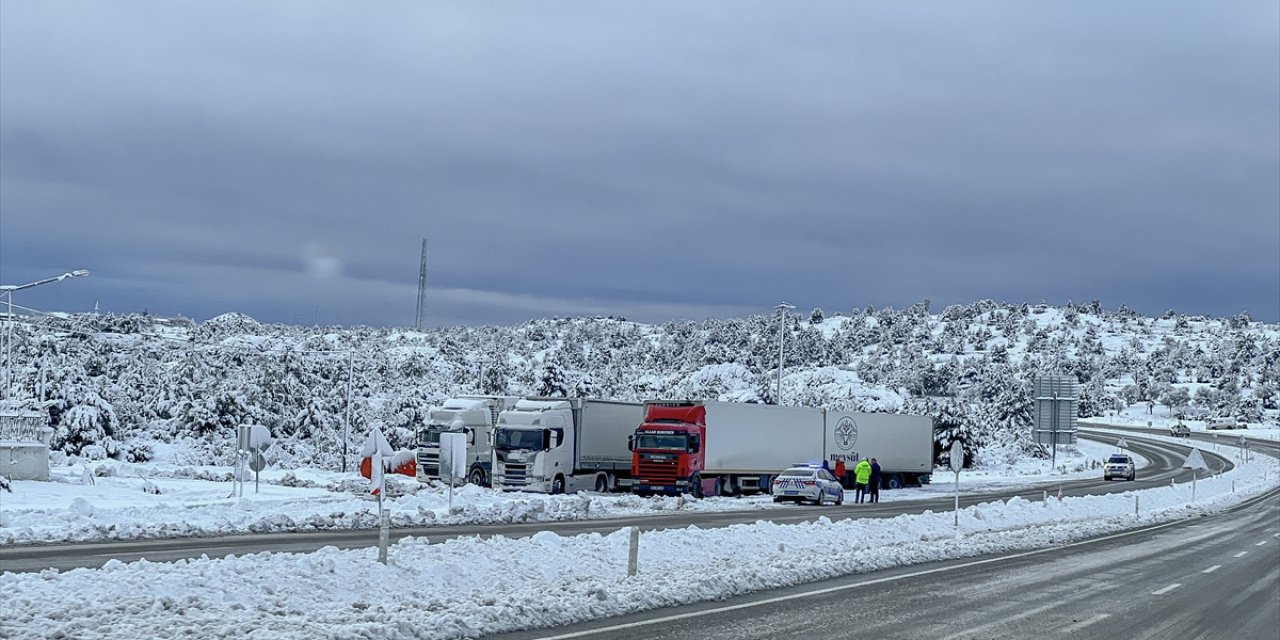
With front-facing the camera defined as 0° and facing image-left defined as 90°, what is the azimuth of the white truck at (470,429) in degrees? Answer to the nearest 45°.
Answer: approximately 45°

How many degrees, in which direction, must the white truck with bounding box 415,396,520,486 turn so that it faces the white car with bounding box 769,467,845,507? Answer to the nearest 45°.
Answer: approximately 135° to its left

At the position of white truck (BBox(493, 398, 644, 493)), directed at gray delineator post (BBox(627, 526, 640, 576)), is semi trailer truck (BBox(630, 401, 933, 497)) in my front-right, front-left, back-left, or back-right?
back-left

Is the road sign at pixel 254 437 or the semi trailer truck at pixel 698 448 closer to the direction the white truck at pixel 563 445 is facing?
the road sign

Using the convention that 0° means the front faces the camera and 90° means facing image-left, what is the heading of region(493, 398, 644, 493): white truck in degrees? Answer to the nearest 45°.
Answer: approximately 45°

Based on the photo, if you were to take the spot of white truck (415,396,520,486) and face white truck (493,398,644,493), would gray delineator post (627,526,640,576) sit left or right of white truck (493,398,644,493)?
right

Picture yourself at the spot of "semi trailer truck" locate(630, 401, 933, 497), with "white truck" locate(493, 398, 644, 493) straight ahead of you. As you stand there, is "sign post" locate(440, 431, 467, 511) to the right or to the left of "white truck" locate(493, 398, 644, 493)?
left

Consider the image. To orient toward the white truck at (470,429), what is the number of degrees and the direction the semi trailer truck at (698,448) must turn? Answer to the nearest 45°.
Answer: approximately 45° to its right

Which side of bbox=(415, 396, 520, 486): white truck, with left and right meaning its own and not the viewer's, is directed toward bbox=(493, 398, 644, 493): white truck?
left
